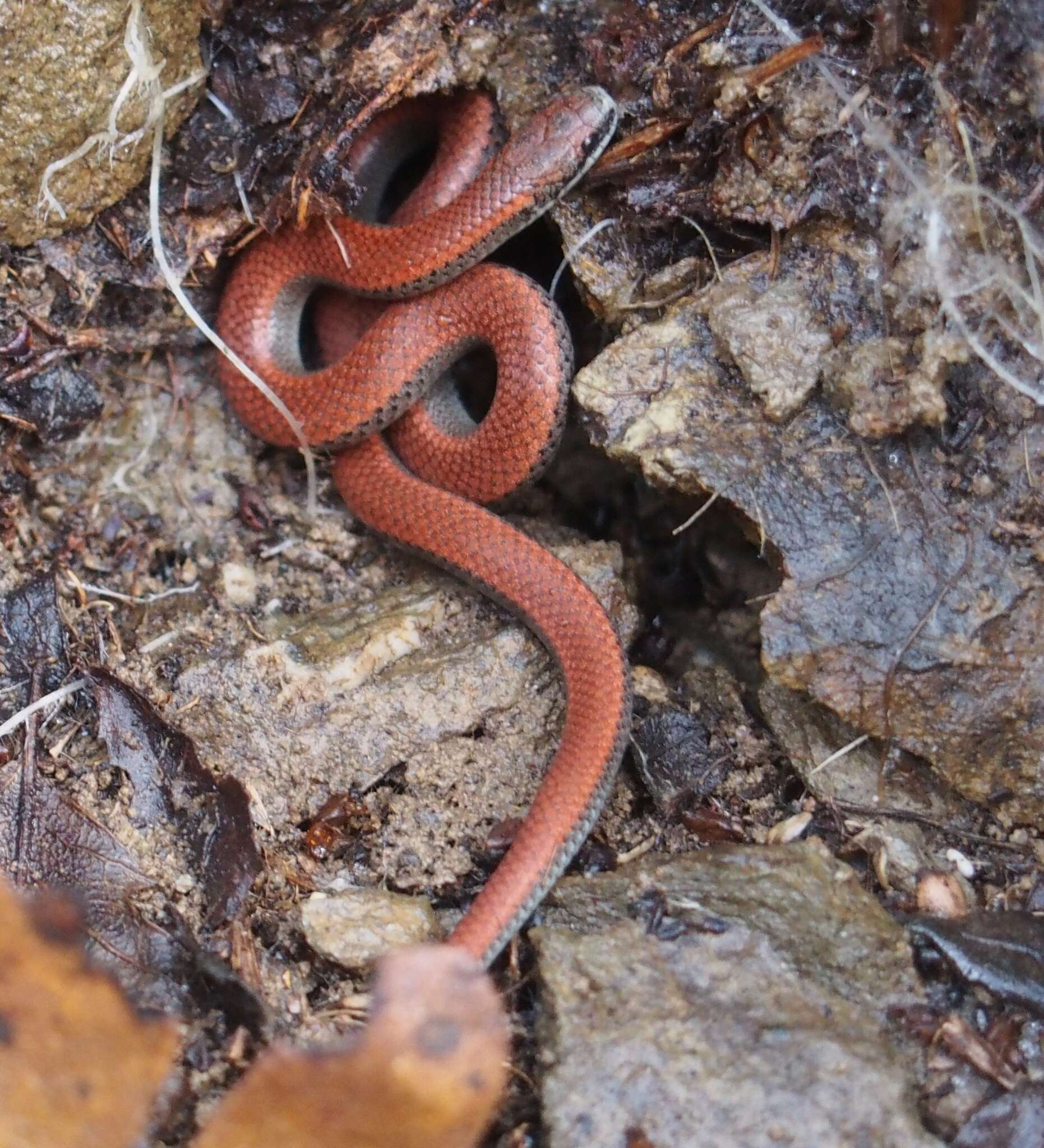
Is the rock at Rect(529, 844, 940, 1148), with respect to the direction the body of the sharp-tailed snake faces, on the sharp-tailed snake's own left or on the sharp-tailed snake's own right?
on the sharp-tailed snake's own right

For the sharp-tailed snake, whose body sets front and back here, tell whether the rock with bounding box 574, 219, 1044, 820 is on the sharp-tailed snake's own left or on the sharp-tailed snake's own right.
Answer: on the sharp-tailed snake's own right

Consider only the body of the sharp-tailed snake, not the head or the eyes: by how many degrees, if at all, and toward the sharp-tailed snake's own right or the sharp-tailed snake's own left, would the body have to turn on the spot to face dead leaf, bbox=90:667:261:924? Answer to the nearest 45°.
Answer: approximately 180°

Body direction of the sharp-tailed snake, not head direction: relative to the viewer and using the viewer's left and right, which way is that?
facing away from the viewer and to the right of the viewer

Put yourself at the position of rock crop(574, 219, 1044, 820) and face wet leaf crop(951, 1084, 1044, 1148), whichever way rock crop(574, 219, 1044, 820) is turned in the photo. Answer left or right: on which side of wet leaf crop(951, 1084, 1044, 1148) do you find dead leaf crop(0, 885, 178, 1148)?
right

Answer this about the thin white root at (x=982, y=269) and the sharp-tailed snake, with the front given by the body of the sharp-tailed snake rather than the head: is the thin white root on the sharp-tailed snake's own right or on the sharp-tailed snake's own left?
on the sharp-tailed snake's own right

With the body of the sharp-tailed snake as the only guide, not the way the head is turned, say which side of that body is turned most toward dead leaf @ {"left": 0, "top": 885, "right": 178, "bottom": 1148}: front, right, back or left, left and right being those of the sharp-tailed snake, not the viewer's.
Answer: back

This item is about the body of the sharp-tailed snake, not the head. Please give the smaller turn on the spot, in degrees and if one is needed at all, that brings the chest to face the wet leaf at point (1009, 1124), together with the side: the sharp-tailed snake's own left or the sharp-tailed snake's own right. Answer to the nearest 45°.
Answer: approximately 135° to the sharp-tailed snake's own right

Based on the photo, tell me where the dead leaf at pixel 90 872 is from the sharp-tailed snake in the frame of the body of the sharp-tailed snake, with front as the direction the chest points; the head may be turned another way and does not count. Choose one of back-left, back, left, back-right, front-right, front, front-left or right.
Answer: back

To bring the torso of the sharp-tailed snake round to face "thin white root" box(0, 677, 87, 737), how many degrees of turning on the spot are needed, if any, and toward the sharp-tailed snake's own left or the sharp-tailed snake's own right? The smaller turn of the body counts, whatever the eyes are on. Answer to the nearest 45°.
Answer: approximately 180°

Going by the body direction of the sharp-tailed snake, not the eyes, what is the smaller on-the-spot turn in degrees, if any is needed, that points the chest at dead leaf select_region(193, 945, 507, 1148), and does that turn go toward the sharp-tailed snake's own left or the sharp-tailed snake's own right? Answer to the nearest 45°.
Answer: approximately 135° to the sharp-tailed snake's own right
